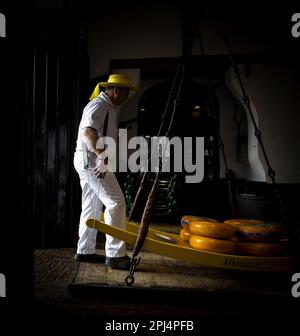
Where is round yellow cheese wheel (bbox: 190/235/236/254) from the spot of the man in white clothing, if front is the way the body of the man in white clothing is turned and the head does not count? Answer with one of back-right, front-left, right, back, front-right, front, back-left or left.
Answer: front-right

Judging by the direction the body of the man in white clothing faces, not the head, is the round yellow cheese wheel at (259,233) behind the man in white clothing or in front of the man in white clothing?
in front

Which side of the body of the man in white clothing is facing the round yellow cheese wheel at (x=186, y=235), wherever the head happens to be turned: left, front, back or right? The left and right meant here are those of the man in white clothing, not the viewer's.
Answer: front

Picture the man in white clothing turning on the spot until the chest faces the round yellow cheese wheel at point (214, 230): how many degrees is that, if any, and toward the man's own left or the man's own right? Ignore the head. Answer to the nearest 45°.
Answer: approximately 45° to the man's own right

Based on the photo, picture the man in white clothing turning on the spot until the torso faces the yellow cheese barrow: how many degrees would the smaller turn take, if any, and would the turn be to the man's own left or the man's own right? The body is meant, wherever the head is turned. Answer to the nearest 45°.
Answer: approximately 45° to the man's own right

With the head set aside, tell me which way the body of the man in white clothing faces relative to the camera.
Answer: to the viewer's right
